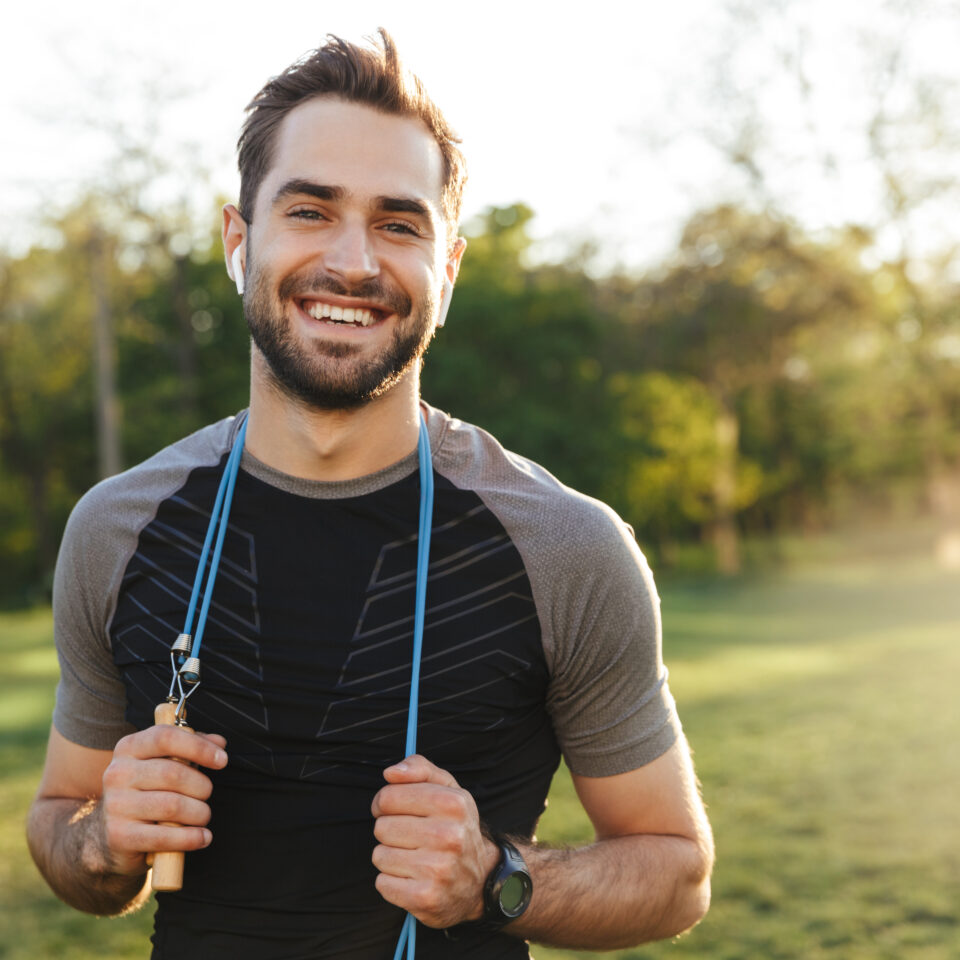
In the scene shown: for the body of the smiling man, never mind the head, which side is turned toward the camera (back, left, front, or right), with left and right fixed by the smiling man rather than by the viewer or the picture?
front
